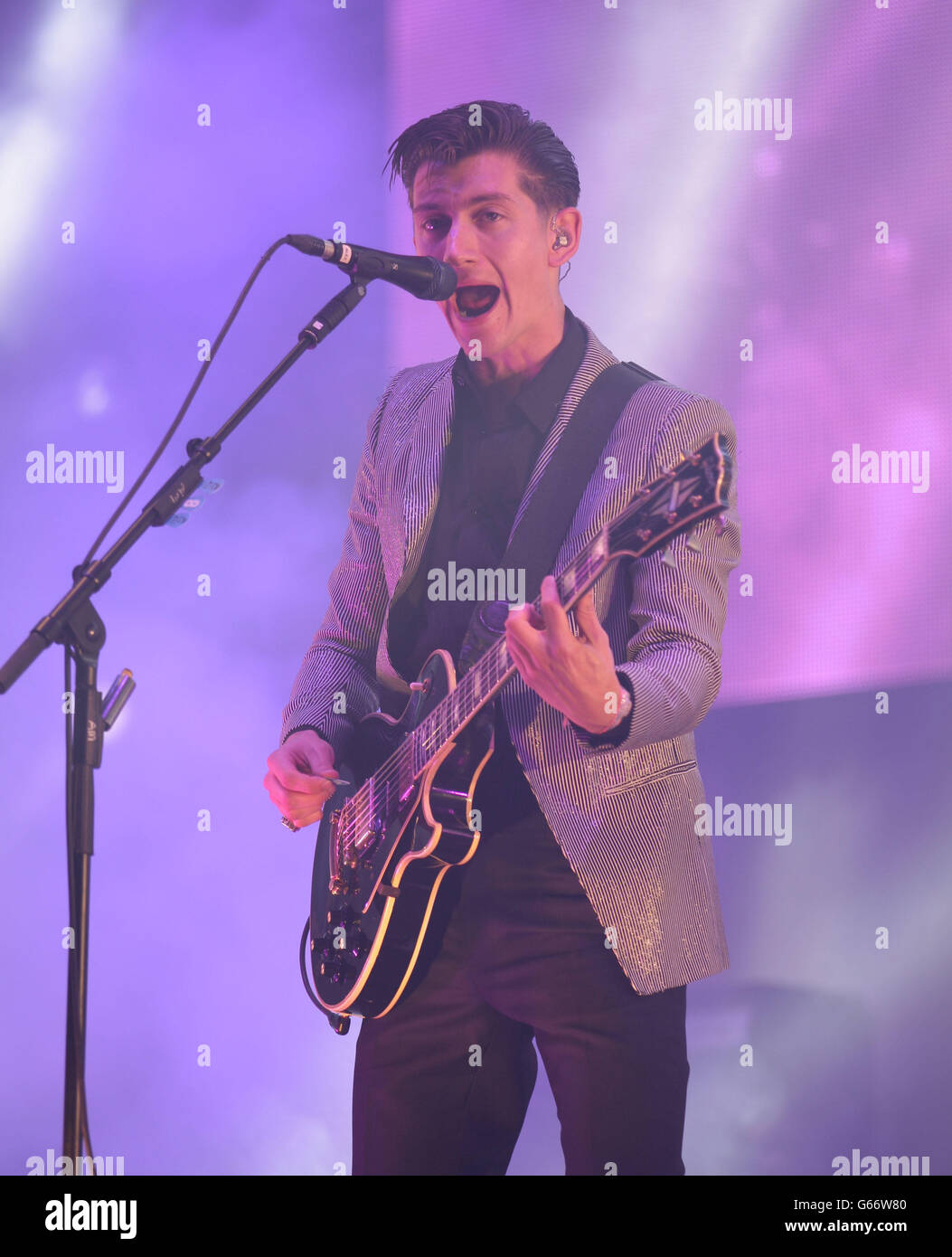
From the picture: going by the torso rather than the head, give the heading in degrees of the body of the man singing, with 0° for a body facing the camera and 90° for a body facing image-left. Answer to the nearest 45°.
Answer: approximately 45°

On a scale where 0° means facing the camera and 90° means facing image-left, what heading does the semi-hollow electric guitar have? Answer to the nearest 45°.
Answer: approximately 45°
